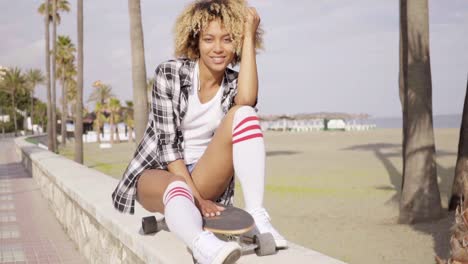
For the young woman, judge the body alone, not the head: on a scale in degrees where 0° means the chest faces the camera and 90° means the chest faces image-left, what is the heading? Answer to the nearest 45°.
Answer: approximately 315°

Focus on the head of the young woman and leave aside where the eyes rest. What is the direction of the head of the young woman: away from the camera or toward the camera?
toward the camera
